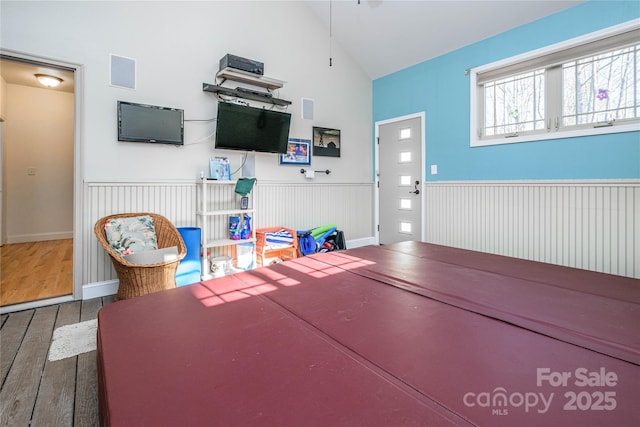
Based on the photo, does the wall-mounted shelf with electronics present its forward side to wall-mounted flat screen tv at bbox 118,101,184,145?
no

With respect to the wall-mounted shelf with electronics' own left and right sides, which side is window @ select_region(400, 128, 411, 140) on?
on its left

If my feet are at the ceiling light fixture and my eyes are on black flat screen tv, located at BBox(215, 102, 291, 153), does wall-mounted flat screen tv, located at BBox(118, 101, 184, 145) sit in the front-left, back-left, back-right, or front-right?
front-right

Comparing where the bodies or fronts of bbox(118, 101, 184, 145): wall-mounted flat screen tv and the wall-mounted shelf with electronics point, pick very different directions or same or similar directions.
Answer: same or similar directions

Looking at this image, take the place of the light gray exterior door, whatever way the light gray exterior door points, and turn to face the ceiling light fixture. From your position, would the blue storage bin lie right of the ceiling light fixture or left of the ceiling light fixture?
left

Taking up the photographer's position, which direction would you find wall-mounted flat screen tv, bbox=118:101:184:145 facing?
facing the viewer and to the right of the viewer

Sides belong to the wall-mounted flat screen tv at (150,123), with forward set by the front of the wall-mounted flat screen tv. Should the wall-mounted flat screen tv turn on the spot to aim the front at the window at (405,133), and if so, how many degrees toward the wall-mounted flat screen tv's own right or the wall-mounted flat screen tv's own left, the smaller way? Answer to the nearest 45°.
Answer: approximately 45° to the wall-mounted flat screen tv's own left

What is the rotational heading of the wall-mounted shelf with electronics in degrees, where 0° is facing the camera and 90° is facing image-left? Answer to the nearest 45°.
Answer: approximately 315°

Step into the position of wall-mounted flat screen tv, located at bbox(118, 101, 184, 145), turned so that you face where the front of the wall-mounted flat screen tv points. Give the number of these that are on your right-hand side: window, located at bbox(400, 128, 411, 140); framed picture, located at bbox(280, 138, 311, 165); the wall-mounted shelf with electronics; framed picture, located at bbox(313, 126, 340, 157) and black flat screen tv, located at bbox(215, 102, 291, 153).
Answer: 0

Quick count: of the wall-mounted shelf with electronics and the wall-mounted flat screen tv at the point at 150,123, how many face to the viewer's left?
0

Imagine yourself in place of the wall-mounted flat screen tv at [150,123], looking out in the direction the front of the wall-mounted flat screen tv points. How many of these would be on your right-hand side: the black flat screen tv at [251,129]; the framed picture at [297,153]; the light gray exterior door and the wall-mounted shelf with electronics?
0

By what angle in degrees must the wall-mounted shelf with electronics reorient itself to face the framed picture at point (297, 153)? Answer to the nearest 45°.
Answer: approximately 90° to its left

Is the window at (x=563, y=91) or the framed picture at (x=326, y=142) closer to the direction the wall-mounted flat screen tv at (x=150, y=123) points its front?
the window
